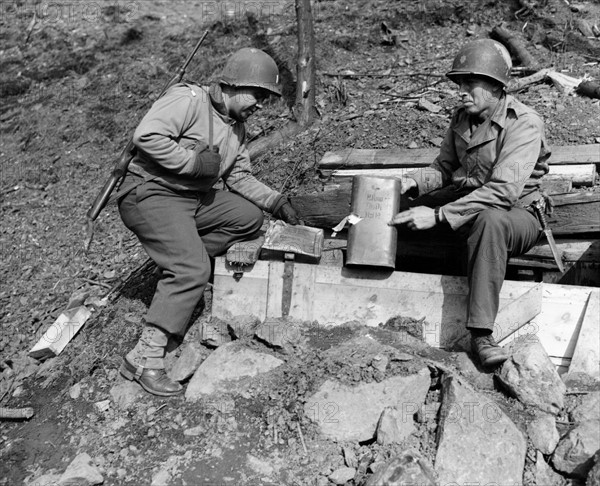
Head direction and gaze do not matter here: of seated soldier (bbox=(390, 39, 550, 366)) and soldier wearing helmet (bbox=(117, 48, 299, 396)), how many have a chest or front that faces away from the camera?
0

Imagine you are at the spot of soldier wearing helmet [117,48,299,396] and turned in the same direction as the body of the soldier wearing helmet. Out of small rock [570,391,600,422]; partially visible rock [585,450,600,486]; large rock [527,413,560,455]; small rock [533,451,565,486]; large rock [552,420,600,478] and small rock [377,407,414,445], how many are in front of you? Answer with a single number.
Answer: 6

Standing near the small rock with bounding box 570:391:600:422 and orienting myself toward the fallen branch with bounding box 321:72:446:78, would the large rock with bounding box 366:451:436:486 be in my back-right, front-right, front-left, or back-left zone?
back-left

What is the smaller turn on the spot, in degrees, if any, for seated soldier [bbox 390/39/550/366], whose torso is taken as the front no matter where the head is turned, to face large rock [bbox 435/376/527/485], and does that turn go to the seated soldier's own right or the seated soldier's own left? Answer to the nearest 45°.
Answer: approximately 45° to the seated soldier's own left

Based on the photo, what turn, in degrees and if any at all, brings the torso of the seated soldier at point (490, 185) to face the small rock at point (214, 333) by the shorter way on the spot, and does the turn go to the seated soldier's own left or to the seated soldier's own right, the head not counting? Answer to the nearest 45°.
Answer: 0° — they already face it

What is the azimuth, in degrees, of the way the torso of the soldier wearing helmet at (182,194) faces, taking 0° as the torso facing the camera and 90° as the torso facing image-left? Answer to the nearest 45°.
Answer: approximately 315°

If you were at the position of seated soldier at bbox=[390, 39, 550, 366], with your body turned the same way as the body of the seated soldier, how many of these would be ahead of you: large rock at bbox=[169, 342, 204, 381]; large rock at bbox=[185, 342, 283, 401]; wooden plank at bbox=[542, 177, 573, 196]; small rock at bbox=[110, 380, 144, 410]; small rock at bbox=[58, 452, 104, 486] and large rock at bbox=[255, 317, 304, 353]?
5

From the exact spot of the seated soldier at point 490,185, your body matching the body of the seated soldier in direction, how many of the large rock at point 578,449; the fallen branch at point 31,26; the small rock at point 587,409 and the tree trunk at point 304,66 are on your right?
2

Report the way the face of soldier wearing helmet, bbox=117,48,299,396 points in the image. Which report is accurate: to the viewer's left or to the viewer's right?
to the viewer's right

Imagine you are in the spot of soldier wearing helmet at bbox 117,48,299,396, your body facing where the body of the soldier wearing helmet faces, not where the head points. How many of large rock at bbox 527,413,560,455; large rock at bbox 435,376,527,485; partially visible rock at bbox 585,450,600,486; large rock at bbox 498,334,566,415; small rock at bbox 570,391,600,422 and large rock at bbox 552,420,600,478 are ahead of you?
6

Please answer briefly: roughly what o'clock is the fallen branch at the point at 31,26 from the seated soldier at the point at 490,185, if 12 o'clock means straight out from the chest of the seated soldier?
The fallen branch is roughly at 3 o'clock from the seated soldier.

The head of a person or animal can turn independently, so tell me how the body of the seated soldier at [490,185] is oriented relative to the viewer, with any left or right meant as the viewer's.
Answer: facing the viewer and to the left of the viewer

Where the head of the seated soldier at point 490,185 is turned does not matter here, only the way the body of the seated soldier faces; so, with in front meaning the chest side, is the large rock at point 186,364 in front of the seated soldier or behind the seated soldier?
in front

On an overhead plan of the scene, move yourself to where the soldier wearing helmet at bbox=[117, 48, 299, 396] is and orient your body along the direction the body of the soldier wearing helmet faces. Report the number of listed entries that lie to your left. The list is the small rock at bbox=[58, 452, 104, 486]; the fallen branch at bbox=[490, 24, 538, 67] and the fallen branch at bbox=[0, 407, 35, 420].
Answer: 1

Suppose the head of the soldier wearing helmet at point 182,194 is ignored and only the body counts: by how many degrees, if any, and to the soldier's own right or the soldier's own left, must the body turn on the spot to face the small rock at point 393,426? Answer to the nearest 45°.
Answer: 0° — they already face it

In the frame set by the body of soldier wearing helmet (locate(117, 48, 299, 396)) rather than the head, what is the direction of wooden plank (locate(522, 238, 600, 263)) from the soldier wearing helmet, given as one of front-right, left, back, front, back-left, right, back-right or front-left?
front-left

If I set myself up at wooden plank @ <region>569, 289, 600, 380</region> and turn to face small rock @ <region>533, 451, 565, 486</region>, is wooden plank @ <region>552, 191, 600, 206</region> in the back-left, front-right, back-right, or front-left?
back-right

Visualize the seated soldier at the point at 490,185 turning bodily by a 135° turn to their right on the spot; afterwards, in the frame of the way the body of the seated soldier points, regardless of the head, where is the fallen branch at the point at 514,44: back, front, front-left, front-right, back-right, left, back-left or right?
front

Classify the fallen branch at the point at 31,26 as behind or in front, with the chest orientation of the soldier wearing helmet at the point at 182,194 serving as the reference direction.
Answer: behind

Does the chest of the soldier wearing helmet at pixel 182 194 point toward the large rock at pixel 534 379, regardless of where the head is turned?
yes

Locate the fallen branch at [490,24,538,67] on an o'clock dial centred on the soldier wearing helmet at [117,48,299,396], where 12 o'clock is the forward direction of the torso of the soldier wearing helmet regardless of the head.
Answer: The fallen branch is roughly at 9 o'clock from the soldier wearing helmet.
